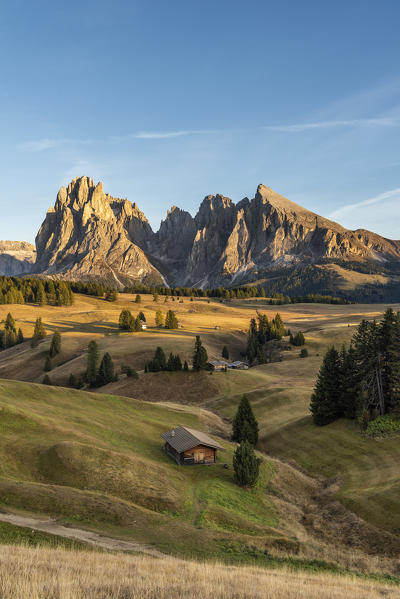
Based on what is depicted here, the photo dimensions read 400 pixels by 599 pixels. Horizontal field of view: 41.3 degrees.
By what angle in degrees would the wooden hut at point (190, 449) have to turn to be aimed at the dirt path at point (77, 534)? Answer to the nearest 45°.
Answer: approximately 45° to its right

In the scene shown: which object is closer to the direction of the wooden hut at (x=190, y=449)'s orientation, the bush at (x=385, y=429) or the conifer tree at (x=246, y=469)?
the conifer tree

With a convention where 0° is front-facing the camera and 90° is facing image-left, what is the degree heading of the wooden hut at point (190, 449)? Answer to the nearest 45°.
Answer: approximately 315°

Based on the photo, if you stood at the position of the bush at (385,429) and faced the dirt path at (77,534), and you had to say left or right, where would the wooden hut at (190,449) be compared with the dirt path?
right

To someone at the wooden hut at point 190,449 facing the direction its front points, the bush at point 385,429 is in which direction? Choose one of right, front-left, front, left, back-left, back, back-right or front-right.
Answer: front-left

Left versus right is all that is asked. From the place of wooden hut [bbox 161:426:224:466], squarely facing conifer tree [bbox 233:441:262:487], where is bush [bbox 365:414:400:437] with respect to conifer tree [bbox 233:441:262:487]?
left

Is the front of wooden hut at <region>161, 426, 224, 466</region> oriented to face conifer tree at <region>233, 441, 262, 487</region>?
yes
